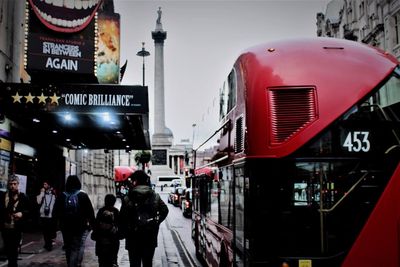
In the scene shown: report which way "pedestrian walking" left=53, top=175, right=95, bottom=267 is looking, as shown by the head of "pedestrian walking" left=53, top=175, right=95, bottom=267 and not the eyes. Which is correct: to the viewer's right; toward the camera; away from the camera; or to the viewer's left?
away from the camera

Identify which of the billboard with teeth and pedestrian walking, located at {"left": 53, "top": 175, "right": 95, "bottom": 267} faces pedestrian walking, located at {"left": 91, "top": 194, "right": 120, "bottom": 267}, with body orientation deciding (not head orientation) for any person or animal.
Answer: the billboard with teeth

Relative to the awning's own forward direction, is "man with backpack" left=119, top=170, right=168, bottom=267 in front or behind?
in front

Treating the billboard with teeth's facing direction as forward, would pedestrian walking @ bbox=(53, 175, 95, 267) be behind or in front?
in front
